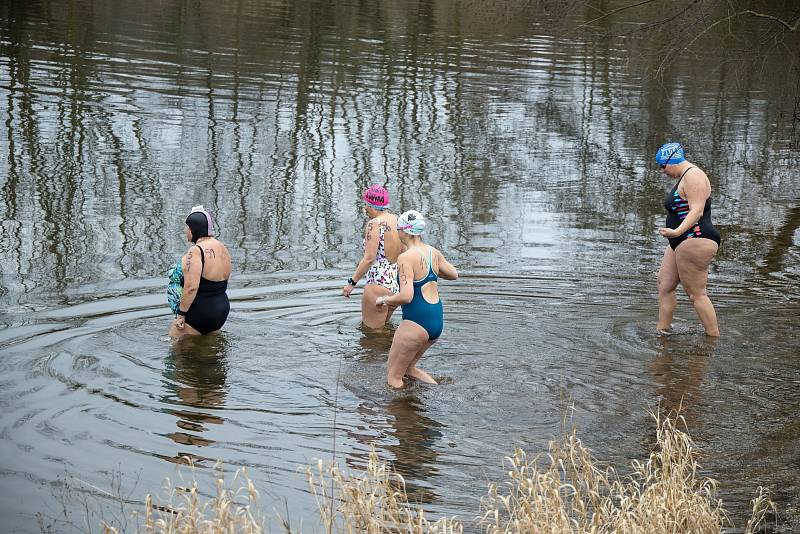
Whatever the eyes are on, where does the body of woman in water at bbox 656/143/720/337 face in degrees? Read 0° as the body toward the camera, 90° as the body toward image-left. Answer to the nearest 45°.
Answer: approximately 90°

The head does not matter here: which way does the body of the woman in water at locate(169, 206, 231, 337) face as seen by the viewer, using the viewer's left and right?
facing away from the viewer and to the left of the viewer

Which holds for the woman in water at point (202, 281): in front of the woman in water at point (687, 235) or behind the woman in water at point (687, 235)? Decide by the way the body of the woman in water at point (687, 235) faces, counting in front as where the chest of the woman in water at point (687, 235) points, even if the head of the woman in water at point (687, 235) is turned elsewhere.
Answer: in front

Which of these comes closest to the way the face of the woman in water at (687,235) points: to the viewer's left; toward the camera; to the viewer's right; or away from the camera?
to the viewer's left

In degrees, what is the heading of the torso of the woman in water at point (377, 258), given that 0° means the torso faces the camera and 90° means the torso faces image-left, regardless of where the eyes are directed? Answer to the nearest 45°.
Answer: approximately 135°

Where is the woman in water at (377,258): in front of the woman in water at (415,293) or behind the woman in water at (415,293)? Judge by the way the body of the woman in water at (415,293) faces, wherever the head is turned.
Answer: in front

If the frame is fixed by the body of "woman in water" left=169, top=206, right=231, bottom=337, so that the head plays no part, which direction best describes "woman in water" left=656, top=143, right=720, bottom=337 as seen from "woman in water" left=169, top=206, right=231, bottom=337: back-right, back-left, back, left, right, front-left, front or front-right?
back-right

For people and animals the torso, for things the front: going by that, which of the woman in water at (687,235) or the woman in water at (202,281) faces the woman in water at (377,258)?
the woman in water at (687,235)

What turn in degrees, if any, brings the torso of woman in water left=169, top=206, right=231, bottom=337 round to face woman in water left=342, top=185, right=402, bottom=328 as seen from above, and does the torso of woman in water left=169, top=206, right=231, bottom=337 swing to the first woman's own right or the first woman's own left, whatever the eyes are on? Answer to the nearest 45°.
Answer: approximately 135° to the first woman's own right

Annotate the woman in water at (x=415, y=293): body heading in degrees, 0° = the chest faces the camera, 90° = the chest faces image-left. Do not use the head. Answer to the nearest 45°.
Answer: approximately 135°
